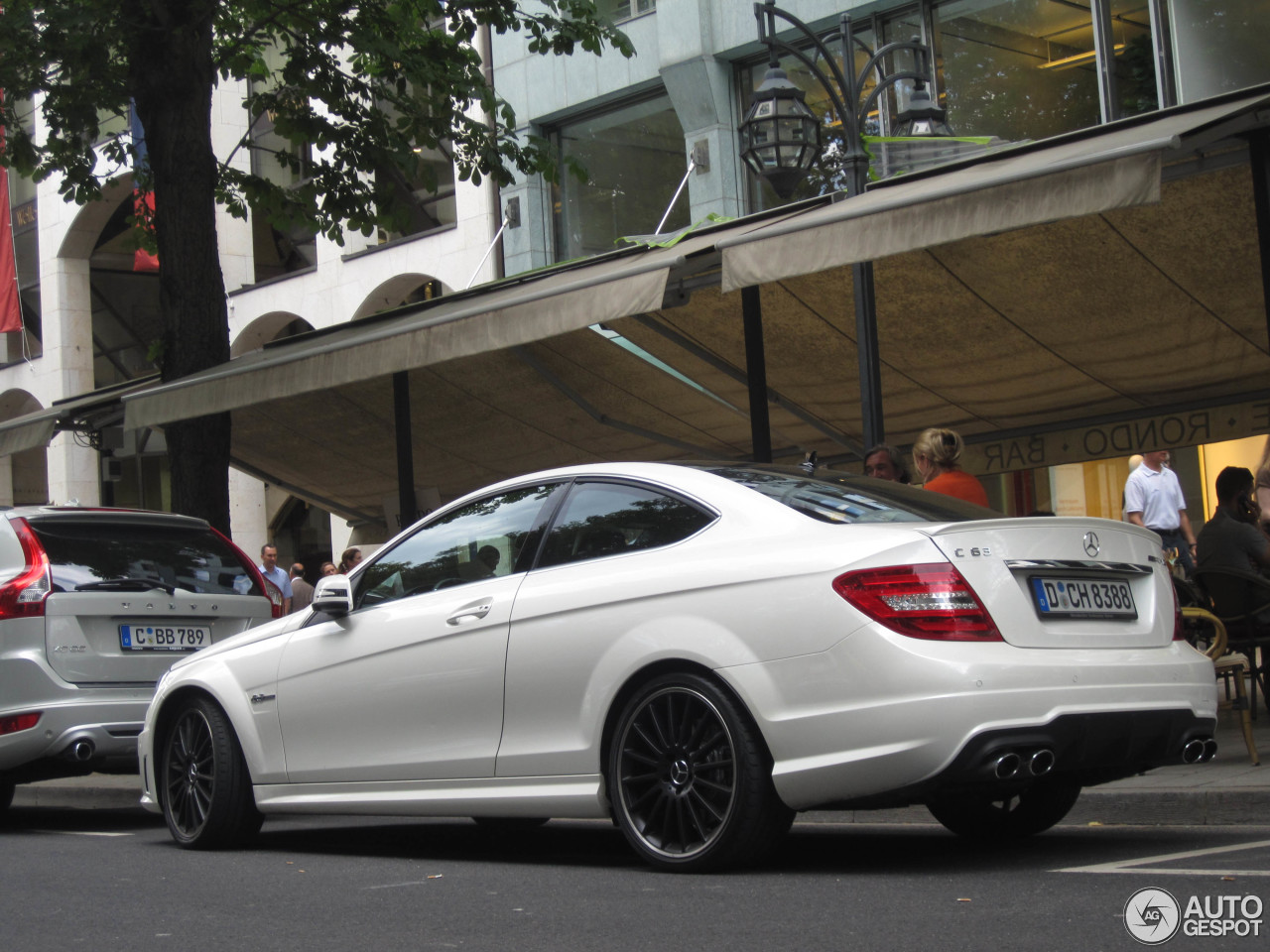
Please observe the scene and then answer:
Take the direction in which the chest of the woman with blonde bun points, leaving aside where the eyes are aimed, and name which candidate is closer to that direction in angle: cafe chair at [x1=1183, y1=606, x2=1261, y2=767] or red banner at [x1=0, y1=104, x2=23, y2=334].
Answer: the red banner

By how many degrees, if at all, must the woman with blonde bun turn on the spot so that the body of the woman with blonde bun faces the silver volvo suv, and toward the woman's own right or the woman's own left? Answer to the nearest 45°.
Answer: approximately 45° to the woman's own left

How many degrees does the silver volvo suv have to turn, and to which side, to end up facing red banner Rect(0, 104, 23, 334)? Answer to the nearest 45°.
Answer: approximately 45° to its right

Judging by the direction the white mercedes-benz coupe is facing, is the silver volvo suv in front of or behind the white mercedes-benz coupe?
in front

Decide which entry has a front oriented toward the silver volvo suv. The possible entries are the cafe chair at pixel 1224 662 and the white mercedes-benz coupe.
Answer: the white mercedes-benz coupe

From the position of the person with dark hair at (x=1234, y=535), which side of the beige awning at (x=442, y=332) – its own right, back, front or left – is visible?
left
